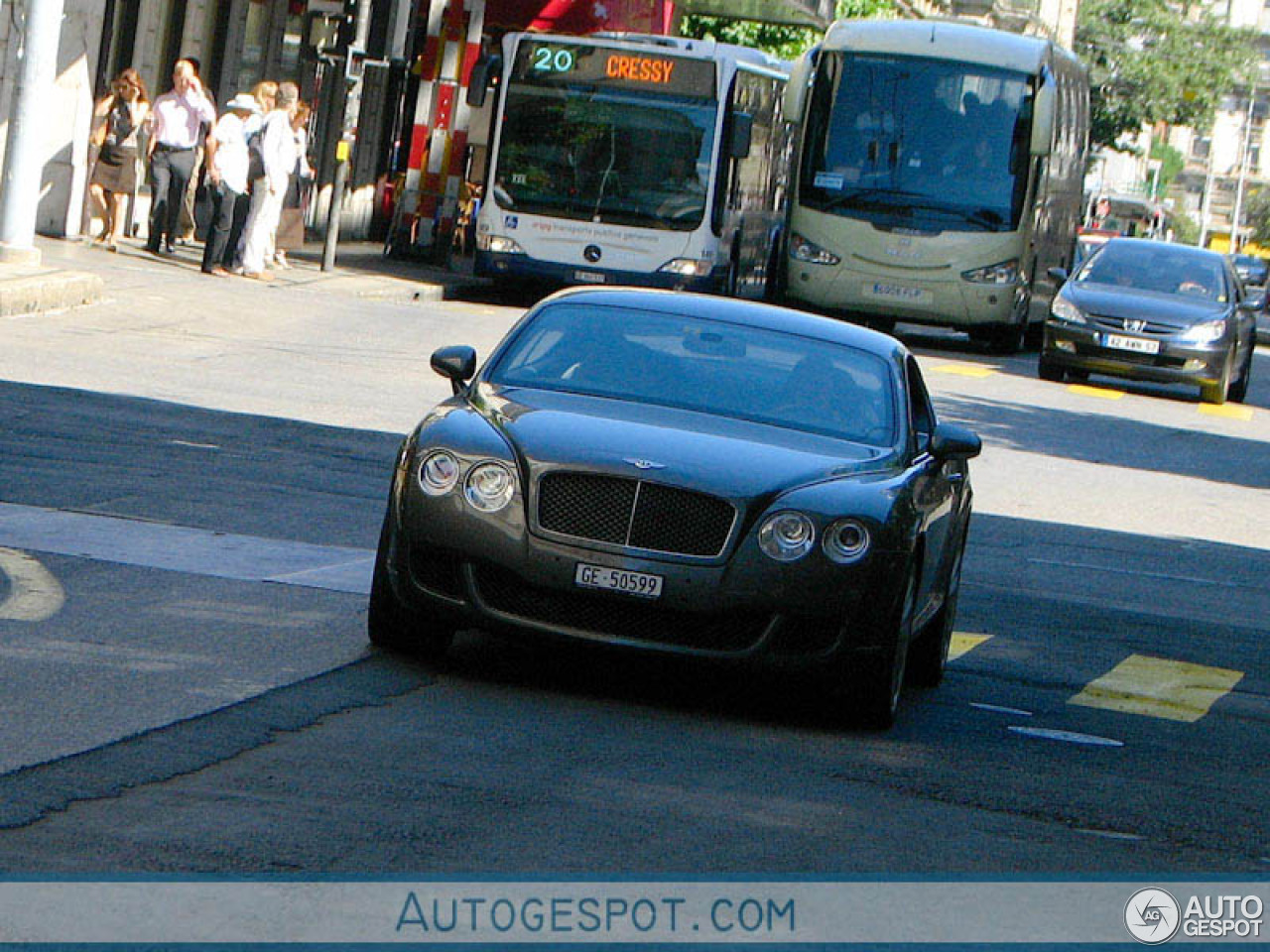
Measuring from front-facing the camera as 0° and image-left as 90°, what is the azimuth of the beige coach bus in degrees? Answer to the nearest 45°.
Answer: approximately 0°

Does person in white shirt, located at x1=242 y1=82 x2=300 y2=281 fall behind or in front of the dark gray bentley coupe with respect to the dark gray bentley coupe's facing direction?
behind

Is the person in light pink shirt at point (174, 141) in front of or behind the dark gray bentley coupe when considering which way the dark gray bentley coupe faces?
behind
